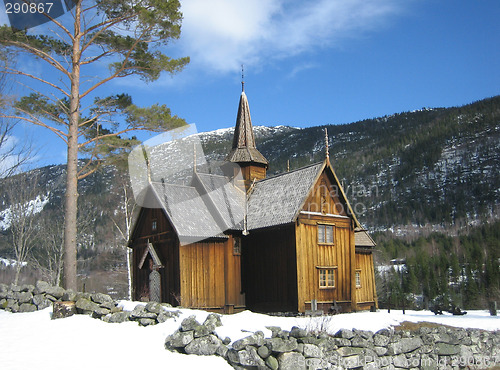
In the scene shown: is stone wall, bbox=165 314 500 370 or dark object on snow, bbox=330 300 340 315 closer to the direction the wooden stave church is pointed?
the stone wall

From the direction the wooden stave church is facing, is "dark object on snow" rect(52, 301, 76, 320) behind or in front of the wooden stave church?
in front

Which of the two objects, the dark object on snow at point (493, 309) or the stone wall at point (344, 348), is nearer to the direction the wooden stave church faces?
the stone wall

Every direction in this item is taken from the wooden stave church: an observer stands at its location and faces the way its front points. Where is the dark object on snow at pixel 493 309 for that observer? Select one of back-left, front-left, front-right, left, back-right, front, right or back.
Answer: back-left

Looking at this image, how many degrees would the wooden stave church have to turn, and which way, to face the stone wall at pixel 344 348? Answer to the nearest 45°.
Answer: approximately 45° to its left

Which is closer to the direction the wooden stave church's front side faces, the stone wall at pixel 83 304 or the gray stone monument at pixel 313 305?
the stone wall

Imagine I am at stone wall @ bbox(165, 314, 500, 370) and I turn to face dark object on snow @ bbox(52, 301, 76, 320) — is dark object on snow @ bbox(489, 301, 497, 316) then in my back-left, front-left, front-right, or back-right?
back-right
